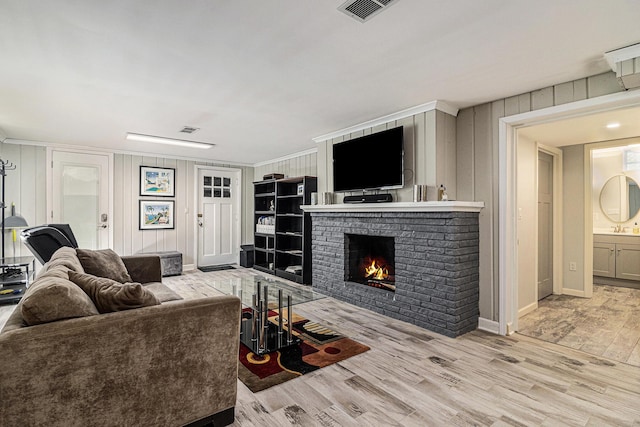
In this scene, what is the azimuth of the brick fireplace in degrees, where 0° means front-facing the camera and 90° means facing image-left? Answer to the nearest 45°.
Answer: approximately 45°

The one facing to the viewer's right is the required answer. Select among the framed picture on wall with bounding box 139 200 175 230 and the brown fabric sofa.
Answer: the brown fabric sofa

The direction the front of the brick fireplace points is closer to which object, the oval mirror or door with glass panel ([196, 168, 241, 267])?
the door with glass panel

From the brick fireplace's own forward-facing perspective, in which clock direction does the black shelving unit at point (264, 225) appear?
The black shelving unit is roughly at 3 o'clock from the brick fireplace.

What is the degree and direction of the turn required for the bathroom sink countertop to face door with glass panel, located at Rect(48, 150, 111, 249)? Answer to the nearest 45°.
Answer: approximately 45° to its right

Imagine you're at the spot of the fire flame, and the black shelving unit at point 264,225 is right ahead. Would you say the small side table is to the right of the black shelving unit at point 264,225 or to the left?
left

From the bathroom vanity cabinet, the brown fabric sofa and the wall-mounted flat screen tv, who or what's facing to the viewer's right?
the brown fabric sofa

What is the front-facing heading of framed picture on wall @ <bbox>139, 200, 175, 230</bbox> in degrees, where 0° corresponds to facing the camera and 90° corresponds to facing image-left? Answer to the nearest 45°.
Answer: approximately 0°

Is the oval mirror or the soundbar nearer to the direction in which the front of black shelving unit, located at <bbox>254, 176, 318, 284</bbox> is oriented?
the soundbar
